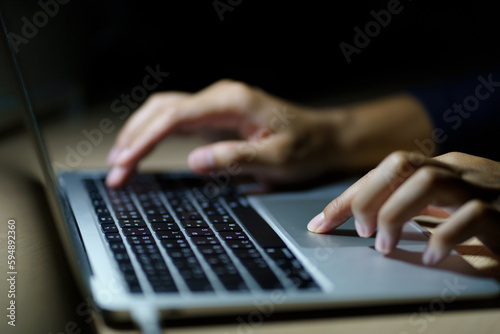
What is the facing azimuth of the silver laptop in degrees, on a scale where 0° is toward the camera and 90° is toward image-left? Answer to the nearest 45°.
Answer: approximately 270°
